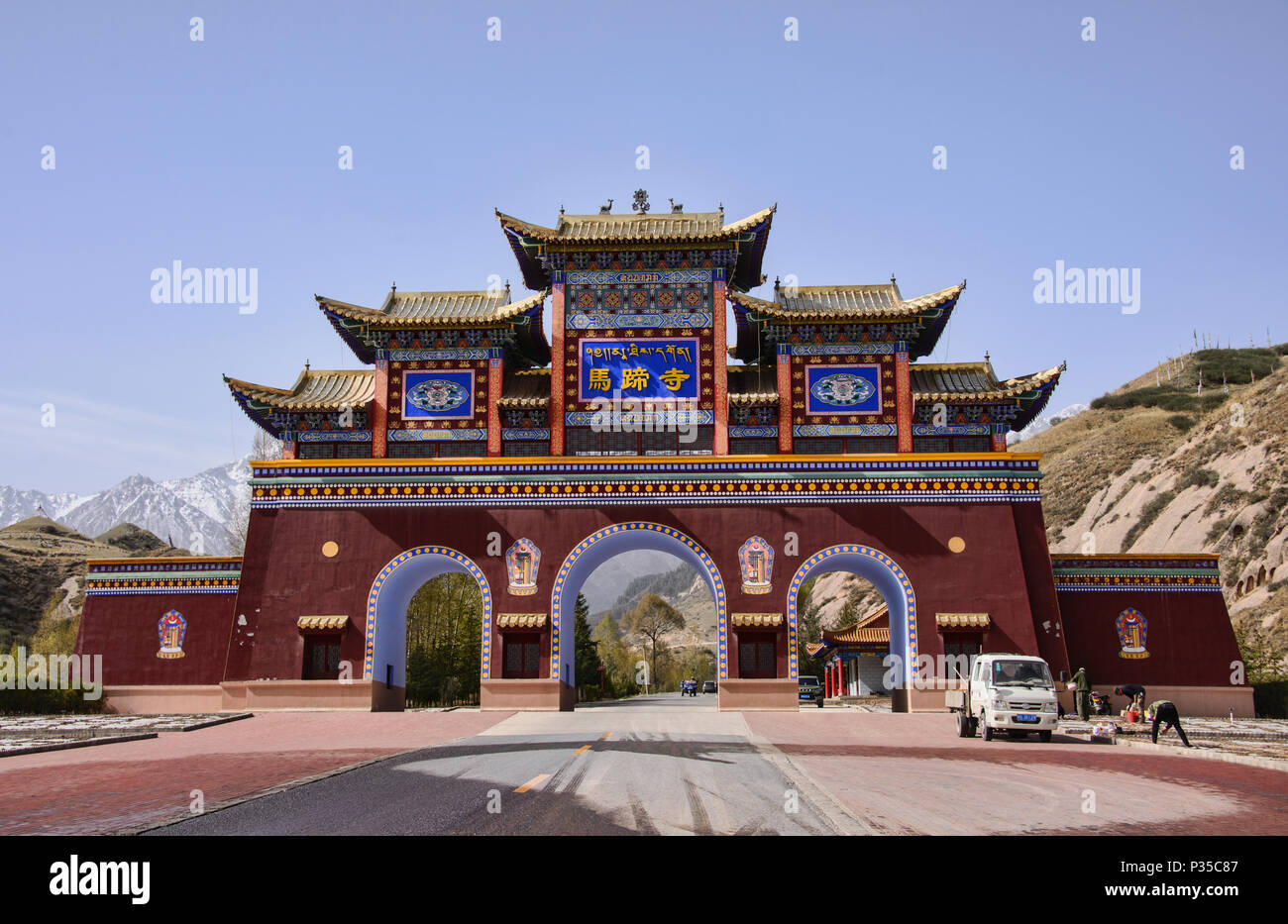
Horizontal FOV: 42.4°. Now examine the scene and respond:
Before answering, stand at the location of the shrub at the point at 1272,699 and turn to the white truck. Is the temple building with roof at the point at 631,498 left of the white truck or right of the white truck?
right

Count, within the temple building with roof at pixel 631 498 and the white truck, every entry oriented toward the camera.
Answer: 2

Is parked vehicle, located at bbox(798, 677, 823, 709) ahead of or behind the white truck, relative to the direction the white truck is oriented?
behind

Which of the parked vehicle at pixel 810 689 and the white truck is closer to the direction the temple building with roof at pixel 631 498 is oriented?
the white truck

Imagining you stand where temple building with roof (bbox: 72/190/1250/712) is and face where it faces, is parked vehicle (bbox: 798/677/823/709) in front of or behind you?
behind

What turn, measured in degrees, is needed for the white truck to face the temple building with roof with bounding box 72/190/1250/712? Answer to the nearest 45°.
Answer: approximately 135° to its right

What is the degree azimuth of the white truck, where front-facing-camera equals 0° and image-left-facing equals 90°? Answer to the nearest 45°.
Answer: approximately 0°

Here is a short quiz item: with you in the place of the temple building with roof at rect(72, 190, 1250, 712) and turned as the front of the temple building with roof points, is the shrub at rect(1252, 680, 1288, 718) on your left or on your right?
on your left
